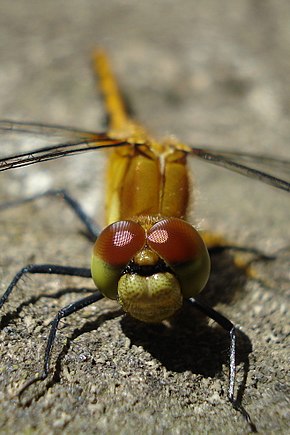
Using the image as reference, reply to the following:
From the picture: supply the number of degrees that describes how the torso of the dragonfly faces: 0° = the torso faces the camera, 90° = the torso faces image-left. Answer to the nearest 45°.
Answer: approximately 0°
